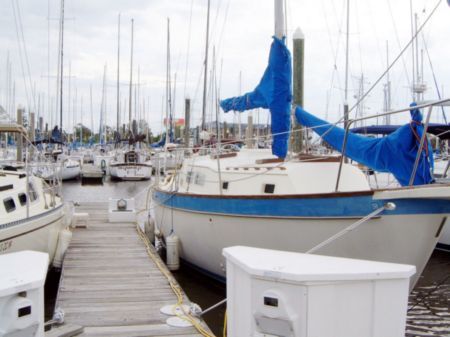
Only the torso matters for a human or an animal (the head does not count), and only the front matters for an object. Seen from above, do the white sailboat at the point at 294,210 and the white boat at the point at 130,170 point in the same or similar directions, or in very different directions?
very different directions
